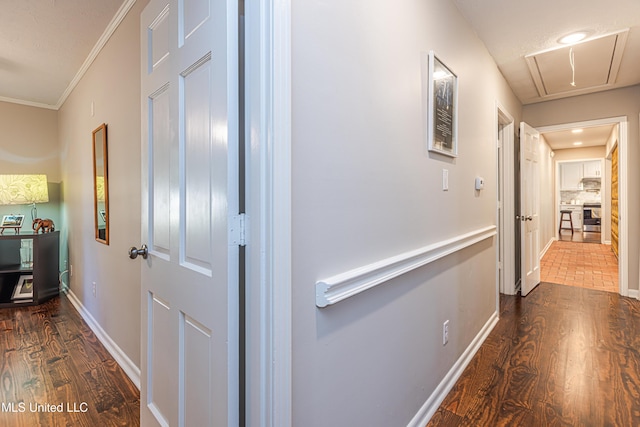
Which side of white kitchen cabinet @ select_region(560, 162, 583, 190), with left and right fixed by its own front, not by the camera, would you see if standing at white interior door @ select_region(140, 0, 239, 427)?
front

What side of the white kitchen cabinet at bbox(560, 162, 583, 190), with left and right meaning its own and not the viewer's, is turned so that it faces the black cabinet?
front

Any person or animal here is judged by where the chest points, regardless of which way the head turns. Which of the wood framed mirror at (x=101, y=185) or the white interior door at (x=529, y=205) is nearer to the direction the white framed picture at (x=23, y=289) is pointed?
the wood framed mirror

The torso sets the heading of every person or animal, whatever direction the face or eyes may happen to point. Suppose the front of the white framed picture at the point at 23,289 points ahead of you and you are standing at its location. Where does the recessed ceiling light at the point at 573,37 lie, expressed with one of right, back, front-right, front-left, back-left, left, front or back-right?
front-left

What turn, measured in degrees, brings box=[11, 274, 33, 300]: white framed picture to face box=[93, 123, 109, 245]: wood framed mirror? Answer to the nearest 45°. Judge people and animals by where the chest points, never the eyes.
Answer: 0° — it already faces it

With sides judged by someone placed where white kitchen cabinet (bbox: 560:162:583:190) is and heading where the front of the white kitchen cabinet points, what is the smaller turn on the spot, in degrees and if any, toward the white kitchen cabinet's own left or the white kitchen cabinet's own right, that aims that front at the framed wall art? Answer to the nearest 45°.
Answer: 0° — it already faces it

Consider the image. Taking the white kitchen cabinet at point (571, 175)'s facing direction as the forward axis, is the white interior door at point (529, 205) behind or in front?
in front

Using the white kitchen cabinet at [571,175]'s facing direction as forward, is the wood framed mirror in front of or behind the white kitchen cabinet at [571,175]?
in front

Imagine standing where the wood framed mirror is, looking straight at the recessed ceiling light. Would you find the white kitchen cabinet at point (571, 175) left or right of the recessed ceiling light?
left

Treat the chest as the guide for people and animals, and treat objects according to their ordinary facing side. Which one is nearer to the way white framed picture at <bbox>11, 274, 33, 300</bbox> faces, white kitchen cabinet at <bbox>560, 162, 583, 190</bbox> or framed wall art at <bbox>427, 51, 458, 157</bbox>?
the framed wall art

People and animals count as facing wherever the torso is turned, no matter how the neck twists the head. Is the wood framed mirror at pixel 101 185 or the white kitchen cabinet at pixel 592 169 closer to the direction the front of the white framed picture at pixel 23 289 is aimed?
the wood framed mirror
